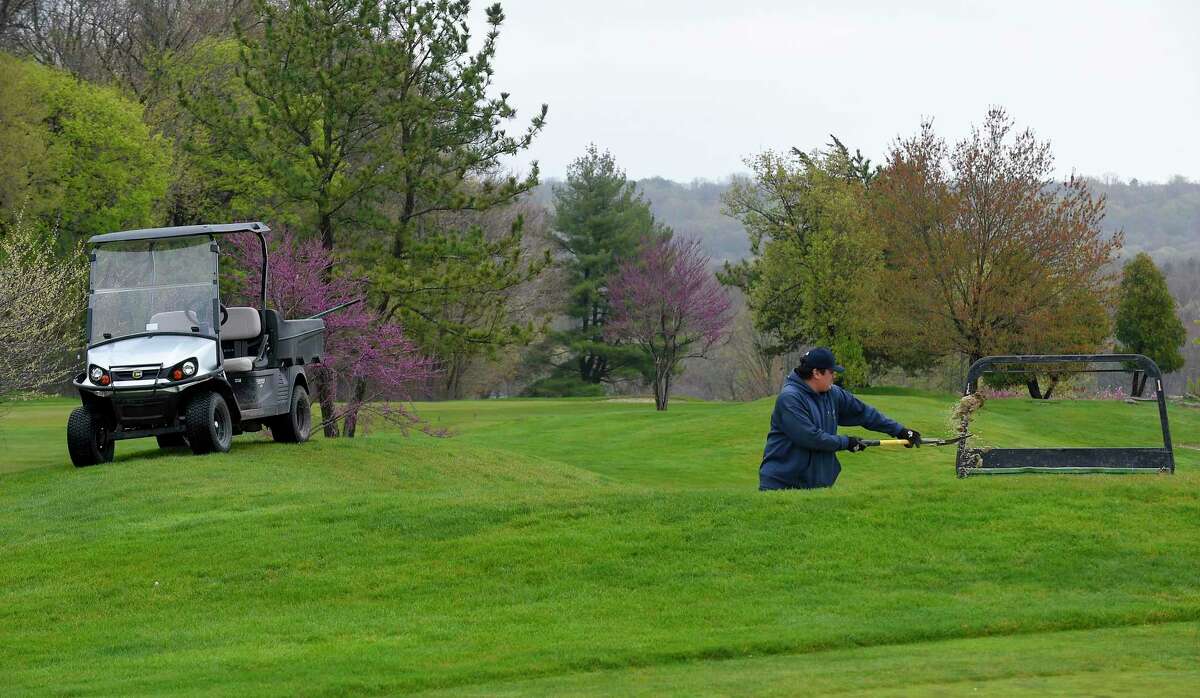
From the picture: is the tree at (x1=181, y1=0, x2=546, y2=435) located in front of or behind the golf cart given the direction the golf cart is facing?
behind

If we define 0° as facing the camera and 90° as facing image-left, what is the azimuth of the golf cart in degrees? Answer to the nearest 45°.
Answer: approximately 45°

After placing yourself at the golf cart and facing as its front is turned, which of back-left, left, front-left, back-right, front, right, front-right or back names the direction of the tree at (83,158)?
back-right

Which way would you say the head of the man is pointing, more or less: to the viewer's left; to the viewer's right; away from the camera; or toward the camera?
to the viewer's right

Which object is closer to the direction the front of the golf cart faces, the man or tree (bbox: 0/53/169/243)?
the man

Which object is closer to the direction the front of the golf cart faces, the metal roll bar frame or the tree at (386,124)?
the metal roll bar frame

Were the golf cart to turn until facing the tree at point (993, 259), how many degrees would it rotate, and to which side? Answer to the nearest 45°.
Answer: approximately 180°

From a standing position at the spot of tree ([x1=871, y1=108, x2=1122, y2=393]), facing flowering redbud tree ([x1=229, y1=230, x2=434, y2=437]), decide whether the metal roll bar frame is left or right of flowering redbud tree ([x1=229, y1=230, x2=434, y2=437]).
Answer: left

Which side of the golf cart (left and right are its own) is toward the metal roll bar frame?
left

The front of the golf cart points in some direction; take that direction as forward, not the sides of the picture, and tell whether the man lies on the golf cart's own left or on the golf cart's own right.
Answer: on the golf cart's own left
